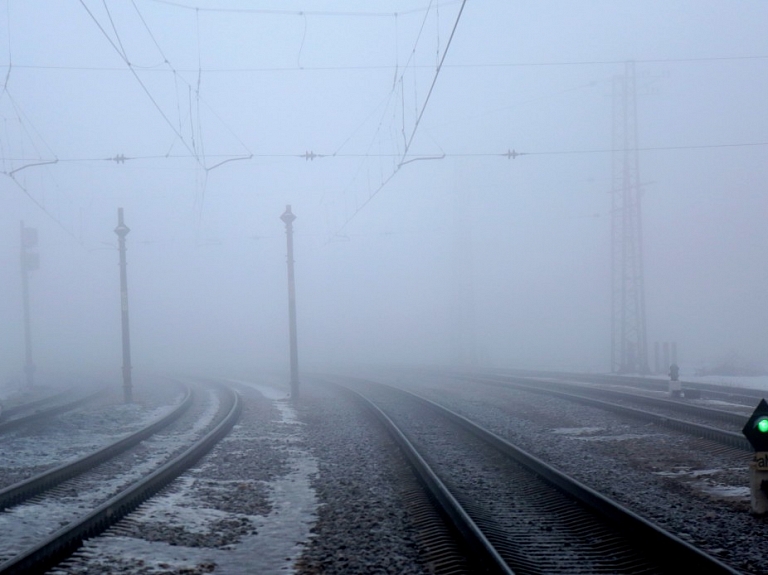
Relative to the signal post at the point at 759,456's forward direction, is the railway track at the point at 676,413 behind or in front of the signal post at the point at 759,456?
behind

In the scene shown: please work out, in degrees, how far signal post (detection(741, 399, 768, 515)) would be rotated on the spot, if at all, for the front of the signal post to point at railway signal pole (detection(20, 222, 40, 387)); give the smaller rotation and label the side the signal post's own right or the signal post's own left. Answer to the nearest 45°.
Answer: approximately 135° to the signal post's own right

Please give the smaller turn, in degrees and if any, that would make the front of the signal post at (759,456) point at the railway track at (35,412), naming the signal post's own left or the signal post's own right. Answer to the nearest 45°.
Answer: approximately 135° to the signal post's own right

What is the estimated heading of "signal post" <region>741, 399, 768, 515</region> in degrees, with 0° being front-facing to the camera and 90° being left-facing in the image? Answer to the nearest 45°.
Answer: approximately 0°

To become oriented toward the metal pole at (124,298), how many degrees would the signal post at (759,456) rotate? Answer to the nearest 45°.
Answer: approximately 135° to its right
